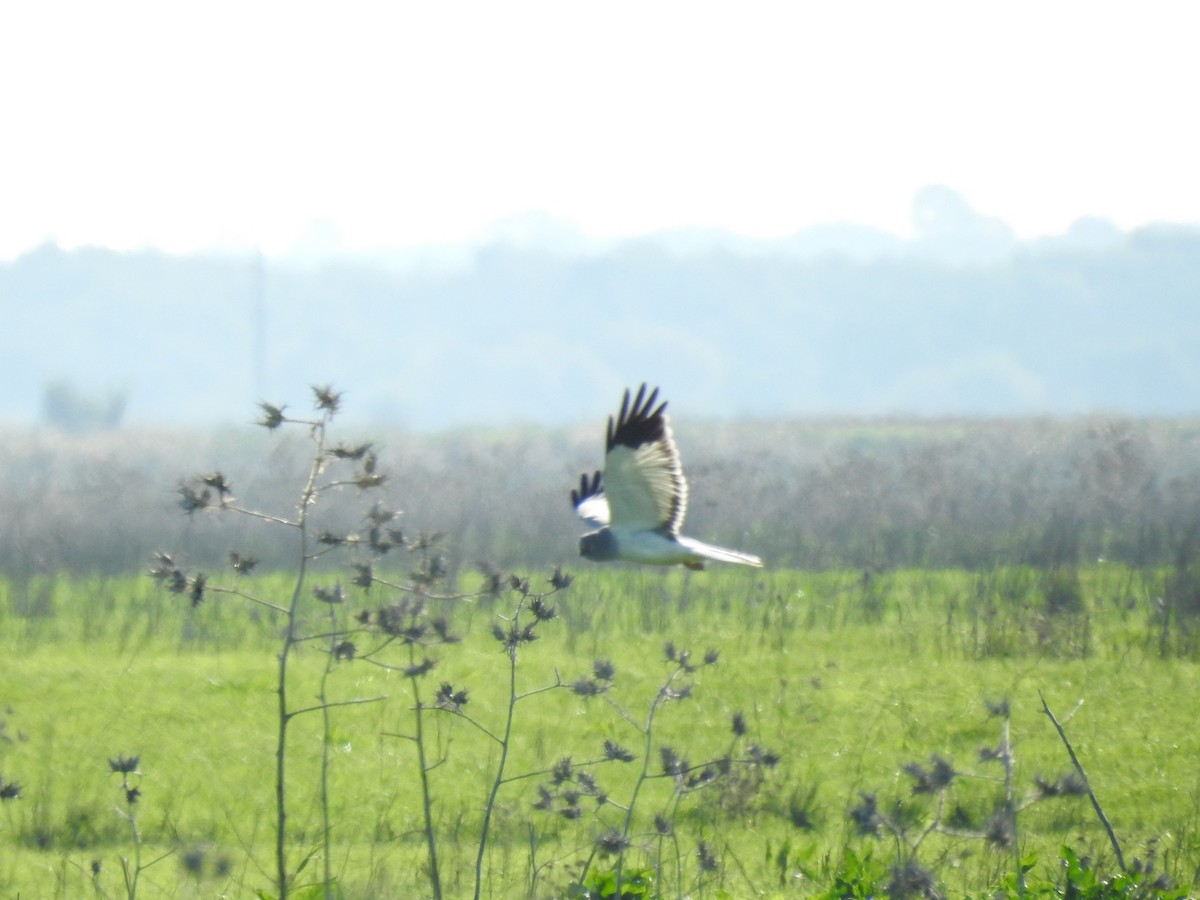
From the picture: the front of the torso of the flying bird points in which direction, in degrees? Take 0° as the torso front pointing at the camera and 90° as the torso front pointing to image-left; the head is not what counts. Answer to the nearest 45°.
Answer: approximately 90°
